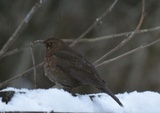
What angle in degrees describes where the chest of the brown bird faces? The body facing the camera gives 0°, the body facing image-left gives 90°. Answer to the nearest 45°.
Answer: approximately 90°
